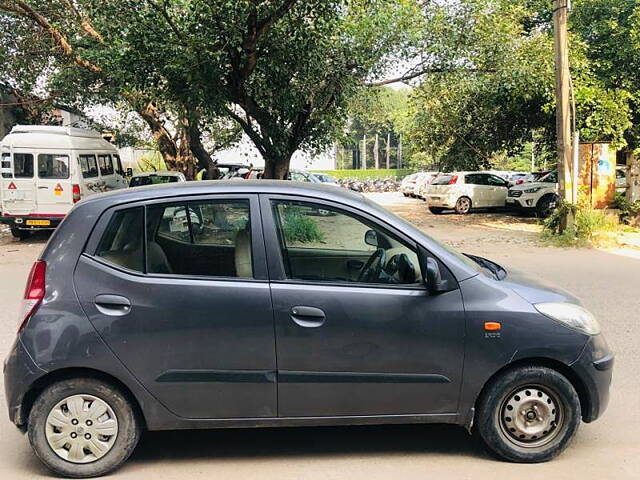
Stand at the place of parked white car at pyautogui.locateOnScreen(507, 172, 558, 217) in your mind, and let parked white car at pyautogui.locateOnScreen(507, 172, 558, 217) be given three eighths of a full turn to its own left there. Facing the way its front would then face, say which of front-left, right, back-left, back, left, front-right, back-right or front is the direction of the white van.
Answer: back-right

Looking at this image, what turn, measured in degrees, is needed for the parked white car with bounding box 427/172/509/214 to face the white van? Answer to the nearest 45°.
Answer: approximately 180°

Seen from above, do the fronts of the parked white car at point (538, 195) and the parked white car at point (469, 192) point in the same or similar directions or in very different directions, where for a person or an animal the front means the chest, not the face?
very different directions

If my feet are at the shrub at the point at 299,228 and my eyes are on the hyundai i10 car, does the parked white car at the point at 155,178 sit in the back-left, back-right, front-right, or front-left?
back-right

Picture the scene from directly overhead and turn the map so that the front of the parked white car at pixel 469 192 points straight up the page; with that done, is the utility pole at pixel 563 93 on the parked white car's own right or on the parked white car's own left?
on the parked white car's own right

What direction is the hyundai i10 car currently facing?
to the viewer's right

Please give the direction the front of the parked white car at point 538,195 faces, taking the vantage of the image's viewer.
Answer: facing the viewer and to the left of the viewer

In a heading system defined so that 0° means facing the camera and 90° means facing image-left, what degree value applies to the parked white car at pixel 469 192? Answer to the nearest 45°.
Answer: approximately 225°

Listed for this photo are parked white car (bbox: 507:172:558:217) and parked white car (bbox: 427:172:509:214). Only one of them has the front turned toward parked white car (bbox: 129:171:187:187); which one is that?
parked white car (bbox: 507:172:558:217)

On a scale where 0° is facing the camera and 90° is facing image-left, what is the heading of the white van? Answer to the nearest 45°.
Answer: approximately 225°

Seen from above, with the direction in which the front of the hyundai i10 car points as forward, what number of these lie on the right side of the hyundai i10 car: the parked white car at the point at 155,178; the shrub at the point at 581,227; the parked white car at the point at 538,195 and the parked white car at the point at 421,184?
0

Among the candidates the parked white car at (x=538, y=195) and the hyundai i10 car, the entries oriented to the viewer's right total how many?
1

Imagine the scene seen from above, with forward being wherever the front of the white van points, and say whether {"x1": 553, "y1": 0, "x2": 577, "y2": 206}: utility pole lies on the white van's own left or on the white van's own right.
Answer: on the white van's own right
